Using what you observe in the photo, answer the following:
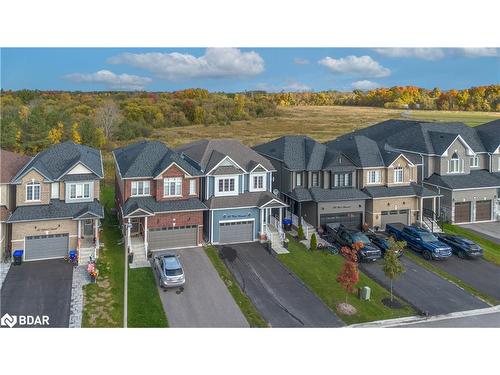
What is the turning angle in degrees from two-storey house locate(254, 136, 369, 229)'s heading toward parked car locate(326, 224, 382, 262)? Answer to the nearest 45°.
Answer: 0° — it already faces it

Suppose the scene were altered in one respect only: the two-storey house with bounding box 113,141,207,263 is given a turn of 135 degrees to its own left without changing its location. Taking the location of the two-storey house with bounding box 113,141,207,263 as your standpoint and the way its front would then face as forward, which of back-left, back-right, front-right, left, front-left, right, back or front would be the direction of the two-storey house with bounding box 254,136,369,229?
front-right

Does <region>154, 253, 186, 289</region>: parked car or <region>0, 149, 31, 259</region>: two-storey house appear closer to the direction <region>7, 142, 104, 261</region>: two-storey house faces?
the parked car

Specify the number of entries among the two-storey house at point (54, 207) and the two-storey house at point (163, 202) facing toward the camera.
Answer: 2

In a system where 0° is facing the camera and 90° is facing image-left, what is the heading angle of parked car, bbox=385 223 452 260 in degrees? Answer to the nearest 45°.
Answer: approximately 315°

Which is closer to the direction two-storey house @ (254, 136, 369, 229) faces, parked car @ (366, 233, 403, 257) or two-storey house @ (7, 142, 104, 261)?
the parked car

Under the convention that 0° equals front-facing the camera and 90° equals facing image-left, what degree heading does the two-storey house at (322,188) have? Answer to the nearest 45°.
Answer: approximately 315°

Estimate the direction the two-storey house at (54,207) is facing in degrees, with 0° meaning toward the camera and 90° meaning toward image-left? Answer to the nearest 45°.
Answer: approximately 0°

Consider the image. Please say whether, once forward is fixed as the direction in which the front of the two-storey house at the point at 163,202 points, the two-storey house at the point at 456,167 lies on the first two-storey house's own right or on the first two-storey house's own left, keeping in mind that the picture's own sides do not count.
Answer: on the first two-storey house's own left

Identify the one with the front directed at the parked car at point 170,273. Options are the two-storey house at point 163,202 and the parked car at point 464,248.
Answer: the two-storey house

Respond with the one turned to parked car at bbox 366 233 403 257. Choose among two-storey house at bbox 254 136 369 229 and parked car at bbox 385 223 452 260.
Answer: the two-storey house

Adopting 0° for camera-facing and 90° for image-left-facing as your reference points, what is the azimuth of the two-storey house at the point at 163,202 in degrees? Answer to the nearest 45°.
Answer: approximately 0°
